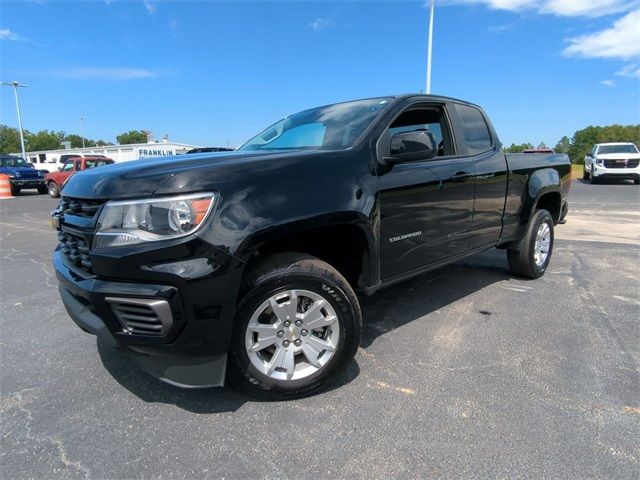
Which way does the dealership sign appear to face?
toward the camera

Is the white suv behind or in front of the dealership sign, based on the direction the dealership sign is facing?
in front

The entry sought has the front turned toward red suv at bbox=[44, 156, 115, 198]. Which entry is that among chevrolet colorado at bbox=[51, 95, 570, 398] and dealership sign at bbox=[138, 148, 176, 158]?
the dealership sign

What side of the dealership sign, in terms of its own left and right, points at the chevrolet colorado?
front

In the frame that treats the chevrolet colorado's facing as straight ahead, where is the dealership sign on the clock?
The dealership sign is roughly at 4 o'clock from the chevrolet colorado.

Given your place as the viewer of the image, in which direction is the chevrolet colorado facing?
facing the viewer and to the left of the viewer

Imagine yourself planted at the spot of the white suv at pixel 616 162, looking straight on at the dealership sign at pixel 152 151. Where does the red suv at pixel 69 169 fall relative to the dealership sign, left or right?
left

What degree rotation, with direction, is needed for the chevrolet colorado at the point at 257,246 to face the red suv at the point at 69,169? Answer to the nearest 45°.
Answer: approximately 90° to its right

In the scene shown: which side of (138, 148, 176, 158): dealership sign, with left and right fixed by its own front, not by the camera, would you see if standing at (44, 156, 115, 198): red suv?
front

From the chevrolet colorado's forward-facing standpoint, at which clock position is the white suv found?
The white suv is roughly at 6 o'clock from the chevrolet colorado.

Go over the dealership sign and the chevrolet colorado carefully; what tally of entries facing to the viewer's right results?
0
